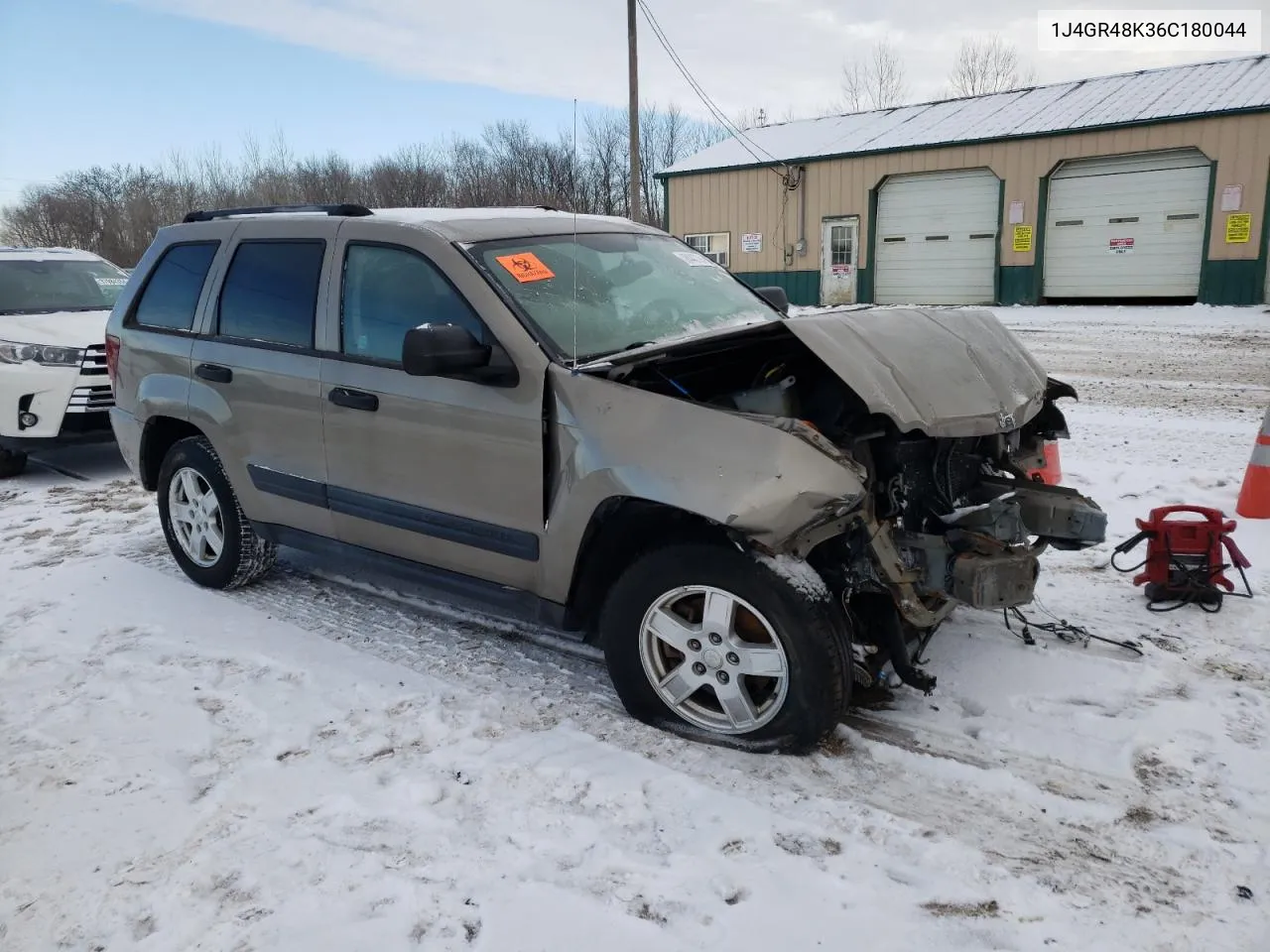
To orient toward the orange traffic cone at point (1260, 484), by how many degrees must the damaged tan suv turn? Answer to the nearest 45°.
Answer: approximately 90° to its left

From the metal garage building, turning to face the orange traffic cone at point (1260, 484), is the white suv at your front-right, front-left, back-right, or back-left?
front-right

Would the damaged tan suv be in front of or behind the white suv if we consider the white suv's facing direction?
in front

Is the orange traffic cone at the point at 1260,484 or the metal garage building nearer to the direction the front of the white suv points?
the orange traffic cone

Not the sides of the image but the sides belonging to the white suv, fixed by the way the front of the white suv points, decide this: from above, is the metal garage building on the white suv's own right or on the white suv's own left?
on the white suv's own left

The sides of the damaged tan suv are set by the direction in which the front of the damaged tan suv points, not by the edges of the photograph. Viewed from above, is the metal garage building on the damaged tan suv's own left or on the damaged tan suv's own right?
on the damaged tan suv's own left

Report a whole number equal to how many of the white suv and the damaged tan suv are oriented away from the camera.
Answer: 0

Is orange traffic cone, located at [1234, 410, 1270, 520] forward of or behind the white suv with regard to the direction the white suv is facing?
forward

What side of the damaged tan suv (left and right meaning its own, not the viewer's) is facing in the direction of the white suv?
back

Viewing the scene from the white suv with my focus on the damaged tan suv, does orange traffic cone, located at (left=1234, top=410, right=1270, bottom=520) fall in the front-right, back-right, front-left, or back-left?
front-left

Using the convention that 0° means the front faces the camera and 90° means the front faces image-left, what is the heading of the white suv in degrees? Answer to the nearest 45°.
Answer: approximately 315°

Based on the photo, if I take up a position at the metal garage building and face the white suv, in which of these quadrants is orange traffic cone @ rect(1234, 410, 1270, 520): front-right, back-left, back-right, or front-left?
front-left

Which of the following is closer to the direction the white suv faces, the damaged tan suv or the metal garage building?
the damaged tan suv
